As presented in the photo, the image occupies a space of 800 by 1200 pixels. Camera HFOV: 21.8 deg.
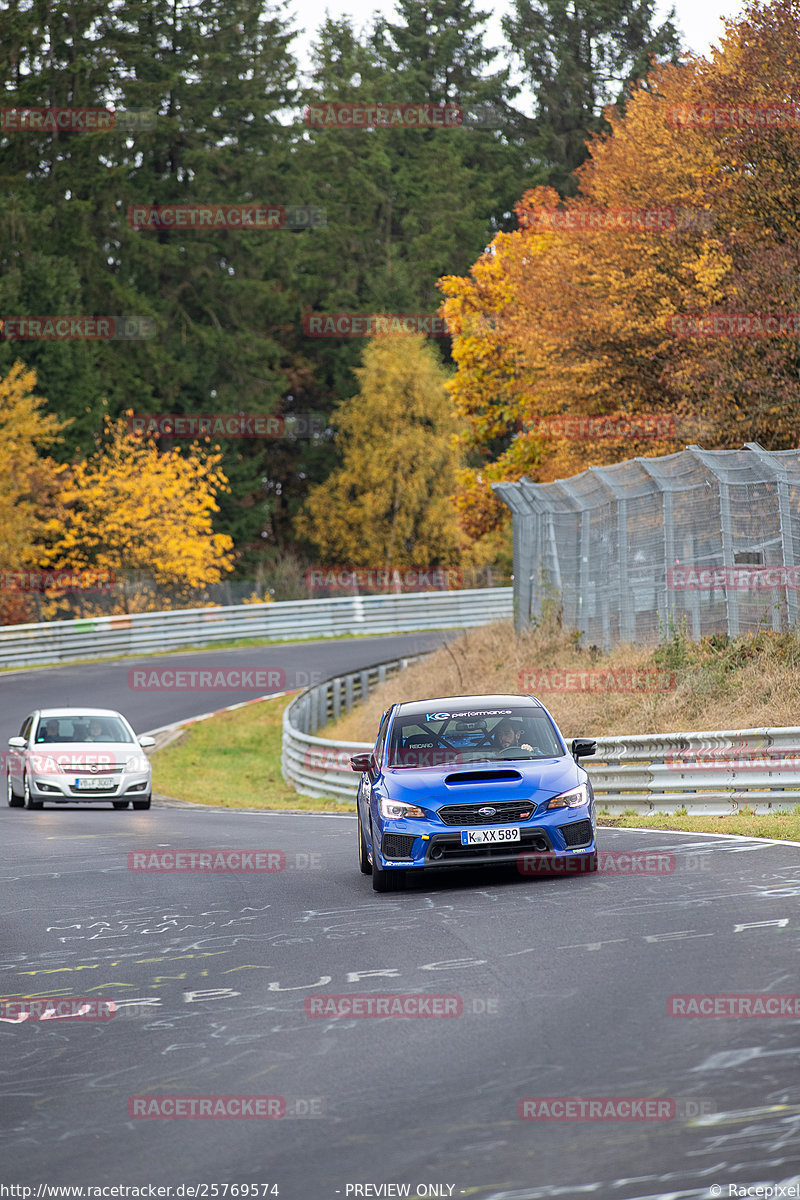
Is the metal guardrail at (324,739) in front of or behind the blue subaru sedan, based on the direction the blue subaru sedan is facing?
behind

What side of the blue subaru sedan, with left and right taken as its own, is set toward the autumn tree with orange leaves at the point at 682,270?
back

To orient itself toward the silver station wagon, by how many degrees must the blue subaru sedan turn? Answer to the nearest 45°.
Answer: approximately 135° to its right

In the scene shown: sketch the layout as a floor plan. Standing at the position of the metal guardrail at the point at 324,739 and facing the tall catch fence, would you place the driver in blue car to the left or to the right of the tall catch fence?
right

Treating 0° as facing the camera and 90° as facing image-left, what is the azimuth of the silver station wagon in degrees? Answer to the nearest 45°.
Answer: approximately 0°

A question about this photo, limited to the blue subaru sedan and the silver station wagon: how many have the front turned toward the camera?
2

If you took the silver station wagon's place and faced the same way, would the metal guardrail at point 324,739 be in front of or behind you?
behind

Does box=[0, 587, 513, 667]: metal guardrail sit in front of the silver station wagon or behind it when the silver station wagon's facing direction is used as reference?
behind

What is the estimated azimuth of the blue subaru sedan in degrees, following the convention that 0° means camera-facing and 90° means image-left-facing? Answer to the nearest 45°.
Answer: approximately 0°
